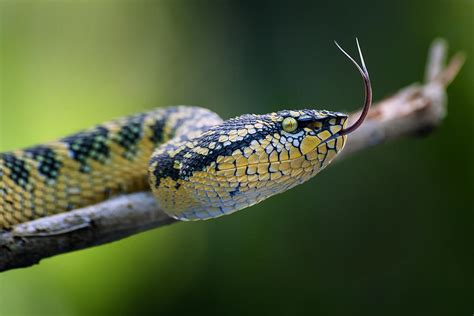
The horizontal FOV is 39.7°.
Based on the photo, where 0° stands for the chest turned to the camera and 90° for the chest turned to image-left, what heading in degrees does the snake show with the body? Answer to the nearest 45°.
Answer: approximately 270°
